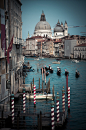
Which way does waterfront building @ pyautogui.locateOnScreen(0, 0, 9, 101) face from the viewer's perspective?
to the viewer's right
